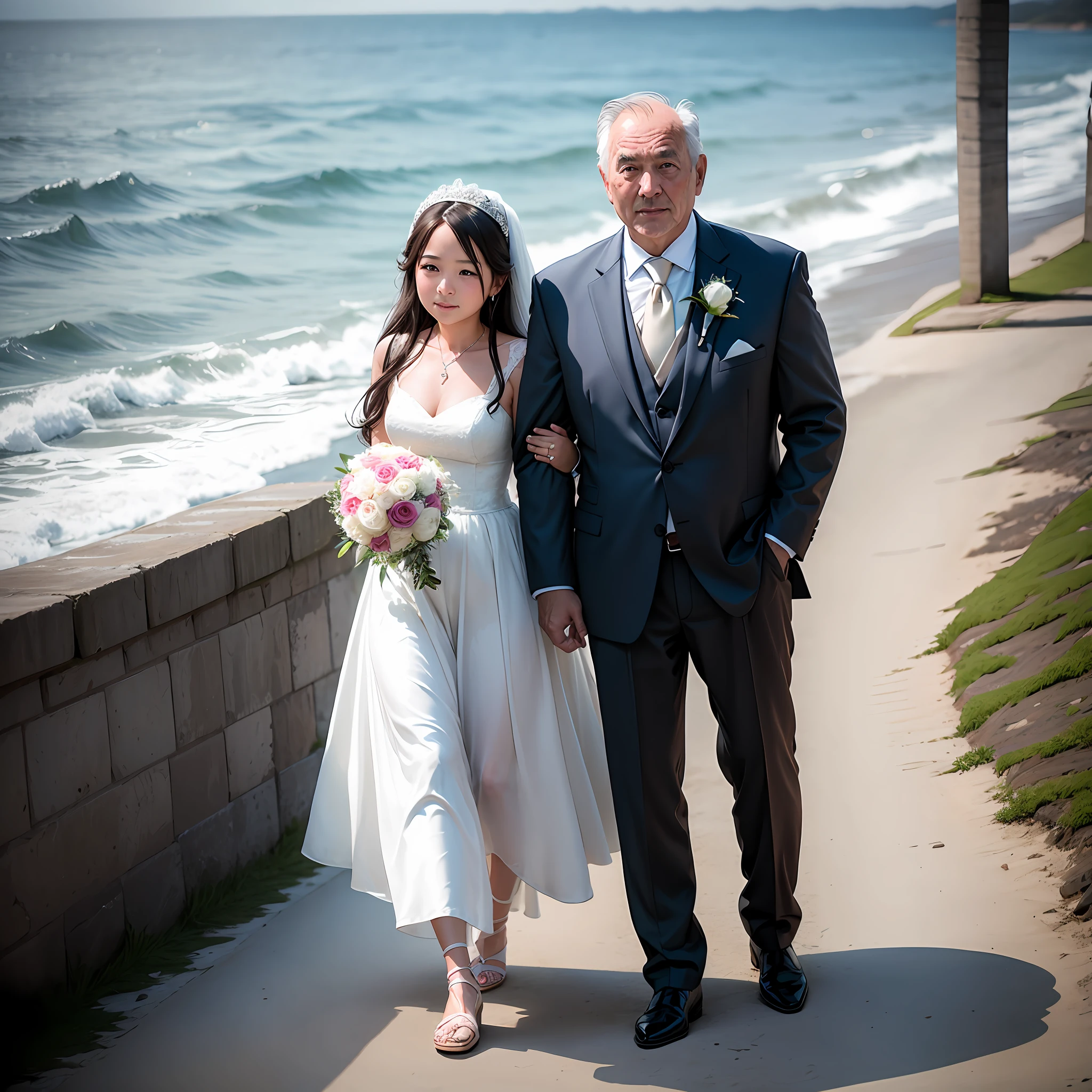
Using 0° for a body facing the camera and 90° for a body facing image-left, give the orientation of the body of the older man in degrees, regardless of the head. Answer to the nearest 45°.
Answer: approximately 0°

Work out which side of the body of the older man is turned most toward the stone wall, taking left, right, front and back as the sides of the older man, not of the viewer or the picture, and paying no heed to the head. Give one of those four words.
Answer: right
